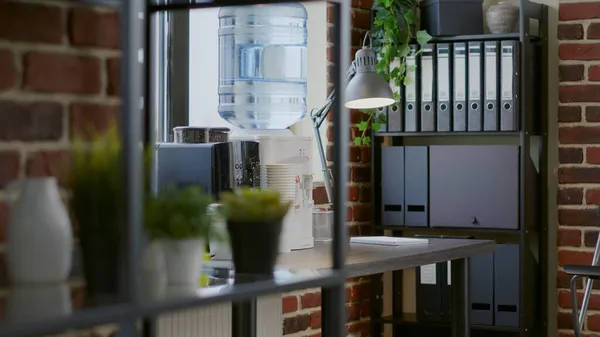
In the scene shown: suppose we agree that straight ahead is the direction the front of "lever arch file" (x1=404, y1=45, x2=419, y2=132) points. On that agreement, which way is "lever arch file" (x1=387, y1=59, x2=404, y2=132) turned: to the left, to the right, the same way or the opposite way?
the same way

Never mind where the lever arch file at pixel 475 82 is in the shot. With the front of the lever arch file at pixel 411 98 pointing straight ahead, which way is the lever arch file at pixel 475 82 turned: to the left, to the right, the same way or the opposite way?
the same way

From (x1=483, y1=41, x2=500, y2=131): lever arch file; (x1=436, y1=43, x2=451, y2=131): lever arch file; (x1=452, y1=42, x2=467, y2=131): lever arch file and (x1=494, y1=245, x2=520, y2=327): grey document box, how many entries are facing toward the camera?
4

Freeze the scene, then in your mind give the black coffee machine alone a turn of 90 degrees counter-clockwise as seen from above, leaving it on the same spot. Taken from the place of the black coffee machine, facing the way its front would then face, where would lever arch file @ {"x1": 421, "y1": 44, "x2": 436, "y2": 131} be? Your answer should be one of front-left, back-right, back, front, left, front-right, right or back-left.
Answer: front

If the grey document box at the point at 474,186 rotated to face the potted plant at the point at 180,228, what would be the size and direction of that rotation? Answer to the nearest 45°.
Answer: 0° — it already faces it

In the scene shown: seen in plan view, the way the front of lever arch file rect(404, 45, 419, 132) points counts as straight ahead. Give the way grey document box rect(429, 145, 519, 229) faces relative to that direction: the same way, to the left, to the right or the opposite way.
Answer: the same way

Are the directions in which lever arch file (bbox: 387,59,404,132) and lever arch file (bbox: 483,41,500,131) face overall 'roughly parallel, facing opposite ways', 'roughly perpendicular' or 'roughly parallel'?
roughly parallel

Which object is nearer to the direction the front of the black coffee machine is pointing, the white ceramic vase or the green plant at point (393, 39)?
the white ceramic vase

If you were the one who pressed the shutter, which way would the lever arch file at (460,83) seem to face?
facing the viewer

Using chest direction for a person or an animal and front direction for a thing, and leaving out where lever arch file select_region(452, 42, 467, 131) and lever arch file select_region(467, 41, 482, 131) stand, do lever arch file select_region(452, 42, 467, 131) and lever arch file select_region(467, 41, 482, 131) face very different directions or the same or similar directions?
same or similar directions

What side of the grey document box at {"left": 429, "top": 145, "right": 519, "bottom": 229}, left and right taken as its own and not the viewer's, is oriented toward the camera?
front

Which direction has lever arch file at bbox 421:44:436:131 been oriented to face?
toward the camera

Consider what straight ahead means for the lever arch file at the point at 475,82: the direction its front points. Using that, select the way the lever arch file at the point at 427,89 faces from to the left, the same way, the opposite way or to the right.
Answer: the same way

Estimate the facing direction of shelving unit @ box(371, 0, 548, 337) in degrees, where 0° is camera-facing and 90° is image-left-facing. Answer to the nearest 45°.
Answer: approximately 0°

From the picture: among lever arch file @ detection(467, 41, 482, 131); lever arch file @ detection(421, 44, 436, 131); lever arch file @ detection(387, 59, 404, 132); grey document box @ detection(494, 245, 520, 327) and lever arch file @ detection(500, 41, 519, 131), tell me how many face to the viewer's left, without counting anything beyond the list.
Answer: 0
